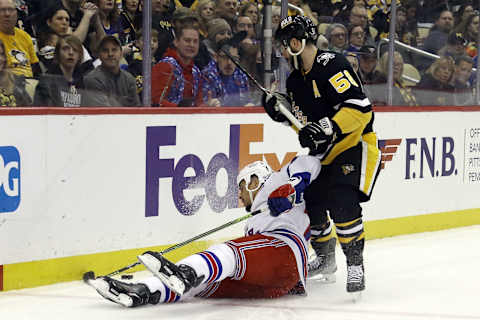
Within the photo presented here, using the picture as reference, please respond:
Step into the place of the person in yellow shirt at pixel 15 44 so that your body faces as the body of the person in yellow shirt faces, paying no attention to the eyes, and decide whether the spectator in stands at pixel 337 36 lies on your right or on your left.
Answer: on your left

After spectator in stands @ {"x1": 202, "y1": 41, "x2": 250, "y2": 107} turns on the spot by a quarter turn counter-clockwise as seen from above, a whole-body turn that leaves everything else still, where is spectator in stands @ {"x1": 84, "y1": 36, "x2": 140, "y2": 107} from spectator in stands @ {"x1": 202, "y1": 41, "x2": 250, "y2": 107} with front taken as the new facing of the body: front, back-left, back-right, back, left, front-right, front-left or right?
back-right

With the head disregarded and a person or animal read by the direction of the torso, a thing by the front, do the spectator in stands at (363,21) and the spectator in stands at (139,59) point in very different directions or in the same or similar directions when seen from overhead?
same or similar directions

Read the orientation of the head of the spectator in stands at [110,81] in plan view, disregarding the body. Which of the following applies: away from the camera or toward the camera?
toward the camera

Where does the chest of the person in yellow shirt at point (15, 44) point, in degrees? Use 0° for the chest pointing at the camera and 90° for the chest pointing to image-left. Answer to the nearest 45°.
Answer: approximately 0°

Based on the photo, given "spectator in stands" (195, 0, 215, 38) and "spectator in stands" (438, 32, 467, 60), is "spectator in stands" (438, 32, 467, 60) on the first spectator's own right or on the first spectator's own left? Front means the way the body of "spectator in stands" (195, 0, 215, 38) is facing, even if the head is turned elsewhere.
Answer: on the first spectator's own left

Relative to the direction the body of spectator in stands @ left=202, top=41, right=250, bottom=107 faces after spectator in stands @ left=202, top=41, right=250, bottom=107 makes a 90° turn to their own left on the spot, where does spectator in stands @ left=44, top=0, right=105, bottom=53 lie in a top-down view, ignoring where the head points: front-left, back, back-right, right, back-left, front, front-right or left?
back-left

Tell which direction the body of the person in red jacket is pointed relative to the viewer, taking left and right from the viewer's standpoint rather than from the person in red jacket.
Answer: facing the viewer and to the right of the viewer

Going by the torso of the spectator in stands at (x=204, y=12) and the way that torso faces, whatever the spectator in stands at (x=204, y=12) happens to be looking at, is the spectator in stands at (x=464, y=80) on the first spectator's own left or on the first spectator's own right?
on the first spectator's own left

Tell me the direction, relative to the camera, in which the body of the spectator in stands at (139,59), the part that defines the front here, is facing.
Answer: toward the camera

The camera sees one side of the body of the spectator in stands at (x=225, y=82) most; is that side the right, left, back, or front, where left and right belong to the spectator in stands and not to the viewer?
front

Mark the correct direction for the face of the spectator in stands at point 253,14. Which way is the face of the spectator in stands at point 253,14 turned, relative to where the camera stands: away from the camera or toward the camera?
toward the camera

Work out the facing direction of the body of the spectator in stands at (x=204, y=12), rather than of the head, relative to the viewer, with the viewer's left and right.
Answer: facing the viewer

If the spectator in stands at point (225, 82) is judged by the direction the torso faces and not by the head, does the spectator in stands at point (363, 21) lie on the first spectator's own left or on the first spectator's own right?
on the first spectator's own left
